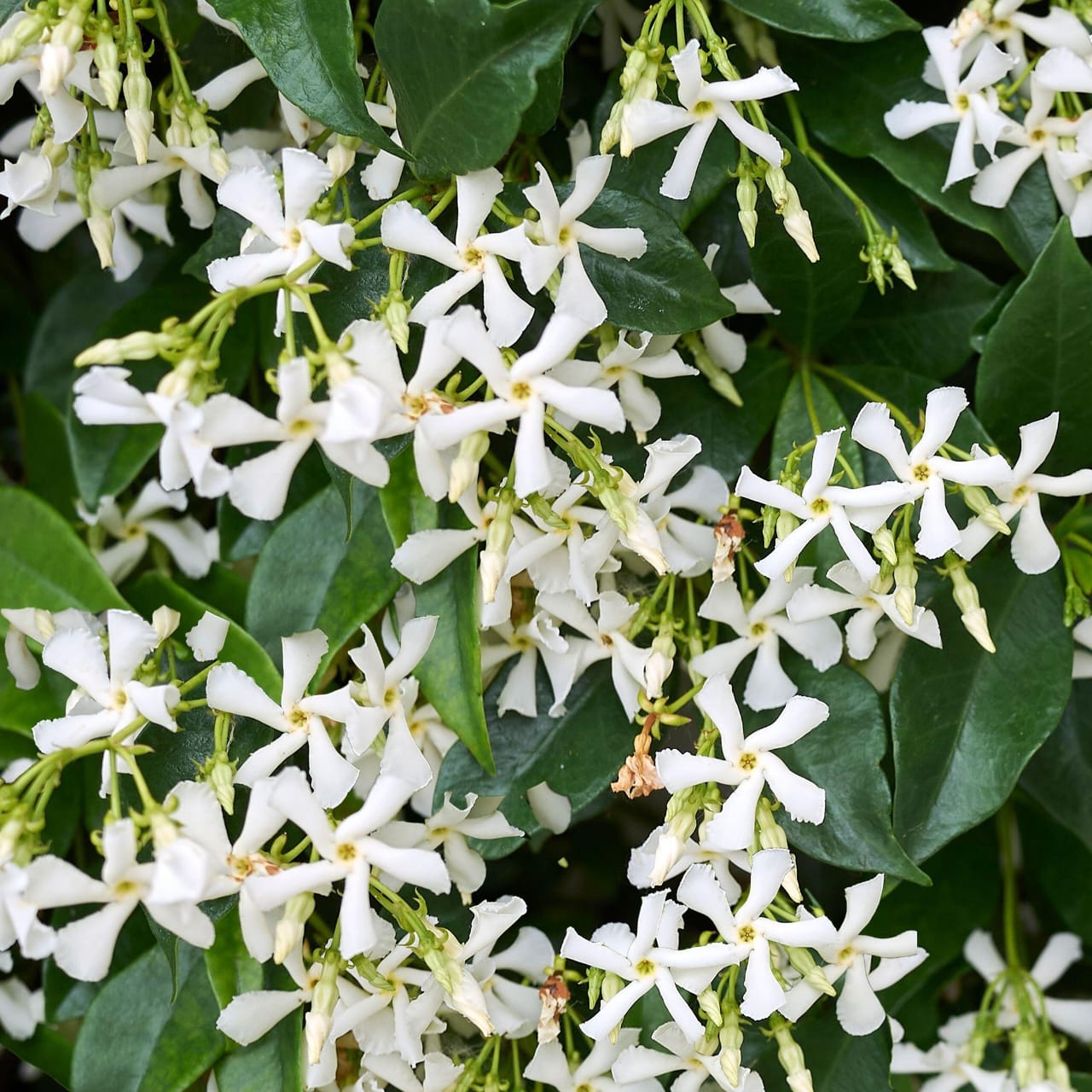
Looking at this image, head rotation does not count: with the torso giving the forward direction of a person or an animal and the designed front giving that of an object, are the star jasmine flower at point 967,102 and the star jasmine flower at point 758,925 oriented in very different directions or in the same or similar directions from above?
same or similar directions

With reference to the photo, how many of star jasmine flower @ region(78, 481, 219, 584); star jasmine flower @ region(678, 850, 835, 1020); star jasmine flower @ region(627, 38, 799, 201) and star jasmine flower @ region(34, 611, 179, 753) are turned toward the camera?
4

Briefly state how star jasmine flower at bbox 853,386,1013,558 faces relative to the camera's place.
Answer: facing the viewer

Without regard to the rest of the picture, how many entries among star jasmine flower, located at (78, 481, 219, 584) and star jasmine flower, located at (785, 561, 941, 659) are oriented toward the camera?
2

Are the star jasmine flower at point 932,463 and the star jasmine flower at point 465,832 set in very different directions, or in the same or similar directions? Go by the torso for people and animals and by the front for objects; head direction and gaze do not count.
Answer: same or similar directions

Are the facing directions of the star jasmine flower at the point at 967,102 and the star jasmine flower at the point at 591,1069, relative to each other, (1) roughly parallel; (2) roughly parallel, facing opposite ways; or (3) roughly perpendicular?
roughly parallel

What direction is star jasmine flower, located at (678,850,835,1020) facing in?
toward the camera

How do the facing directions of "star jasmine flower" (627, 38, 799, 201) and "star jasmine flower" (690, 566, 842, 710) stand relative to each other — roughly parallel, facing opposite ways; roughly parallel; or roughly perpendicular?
roughly parallel

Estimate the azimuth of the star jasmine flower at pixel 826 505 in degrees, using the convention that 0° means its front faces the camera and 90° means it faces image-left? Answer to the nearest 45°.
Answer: approximately 0°

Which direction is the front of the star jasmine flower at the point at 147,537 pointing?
toward the camera

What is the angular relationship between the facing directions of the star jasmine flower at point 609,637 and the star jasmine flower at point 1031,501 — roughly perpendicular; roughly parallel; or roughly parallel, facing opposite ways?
roughly parallel
